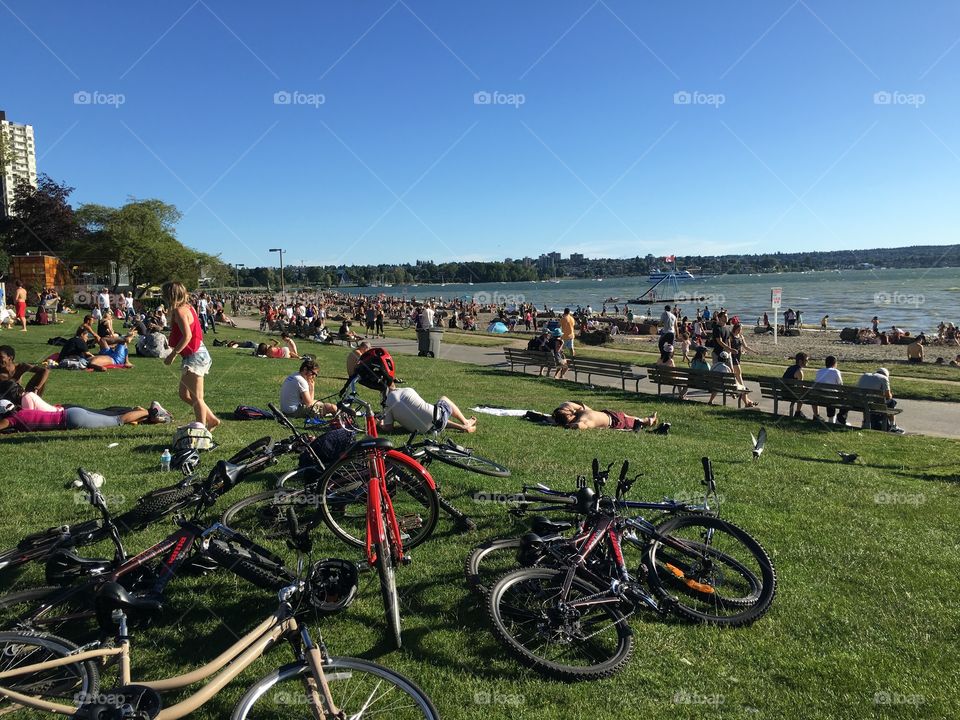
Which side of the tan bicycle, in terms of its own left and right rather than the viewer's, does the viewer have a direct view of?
right

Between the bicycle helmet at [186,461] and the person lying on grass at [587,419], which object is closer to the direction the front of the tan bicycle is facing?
the person lying on grass

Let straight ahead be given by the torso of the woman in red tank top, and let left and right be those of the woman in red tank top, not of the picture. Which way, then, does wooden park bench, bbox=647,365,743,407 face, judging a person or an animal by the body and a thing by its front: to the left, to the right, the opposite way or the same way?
the opposite way

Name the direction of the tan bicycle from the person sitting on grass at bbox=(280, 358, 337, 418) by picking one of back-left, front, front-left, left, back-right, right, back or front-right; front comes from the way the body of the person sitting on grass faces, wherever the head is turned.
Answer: right

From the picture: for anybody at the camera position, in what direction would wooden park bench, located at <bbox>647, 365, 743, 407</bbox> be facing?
facing away from the viewer and to the right of the viewer

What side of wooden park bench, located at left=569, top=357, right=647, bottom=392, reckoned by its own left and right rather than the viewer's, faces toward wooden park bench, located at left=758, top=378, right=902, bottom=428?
right

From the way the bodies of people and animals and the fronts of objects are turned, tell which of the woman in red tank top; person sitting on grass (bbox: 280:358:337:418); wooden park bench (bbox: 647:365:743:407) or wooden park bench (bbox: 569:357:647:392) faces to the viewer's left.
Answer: the woman in red tank top

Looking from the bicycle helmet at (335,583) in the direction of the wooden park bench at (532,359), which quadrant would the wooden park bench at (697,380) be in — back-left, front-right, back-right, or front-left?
front-right
